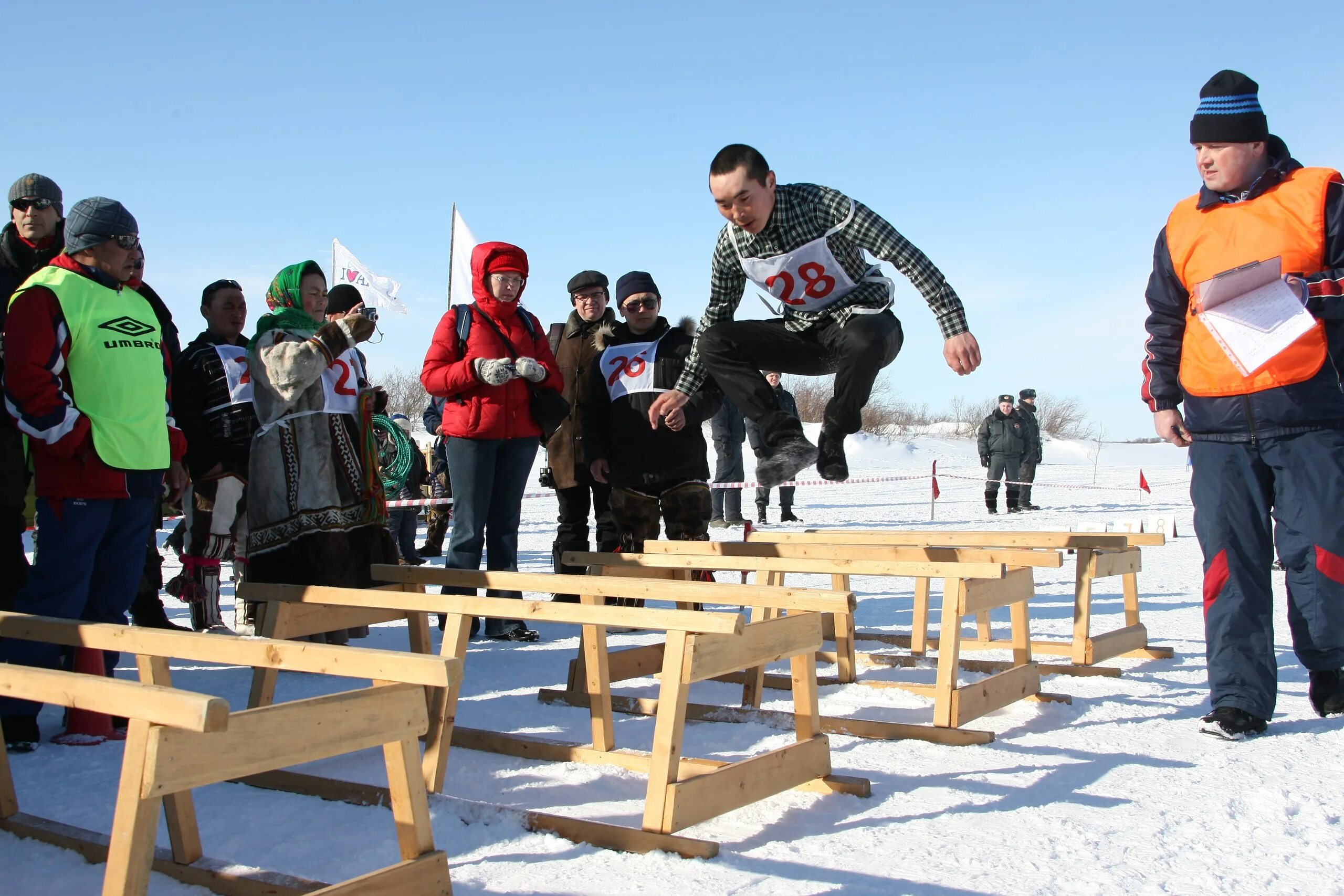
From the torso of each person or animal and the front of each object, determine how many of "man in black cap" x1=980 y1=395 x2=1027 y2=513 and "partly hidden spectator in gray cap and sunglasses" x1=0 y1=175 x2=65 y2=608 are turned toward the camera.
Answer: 2

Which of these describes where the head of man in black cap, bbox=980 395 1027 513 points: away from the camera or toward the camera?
toward the camera

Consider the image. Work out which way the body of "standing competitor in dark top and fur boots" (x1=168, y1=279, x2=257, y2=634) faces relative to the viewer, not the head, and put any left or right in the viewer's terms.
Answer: facing the viewer and to the right of the viewer

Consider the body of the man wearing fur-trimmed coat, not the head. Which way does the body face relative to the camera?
toward the camera

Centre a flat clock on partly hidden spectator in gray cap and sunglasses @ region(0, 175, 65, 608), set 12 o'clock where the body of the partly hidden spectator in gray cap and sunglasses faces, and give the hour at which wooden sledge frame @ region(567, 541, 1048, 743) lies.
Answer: The wooden sledge frame is roughly at 10 o'clock from the partly hidden spectator in gray cap and sunglasses.

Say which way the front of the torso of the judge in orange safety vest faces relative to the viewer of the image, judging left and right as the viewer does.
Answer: facing the viewer and to the left of the viewer

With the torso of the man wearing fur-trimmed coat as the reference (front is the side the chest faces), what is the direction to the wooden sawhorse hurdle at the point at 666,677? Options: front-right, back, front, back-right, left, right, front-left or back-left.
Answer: front

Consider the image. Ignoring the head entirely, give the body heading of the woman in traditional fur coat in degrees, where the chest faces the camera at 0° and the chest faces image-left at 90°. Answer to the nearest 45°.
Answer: approximately 315°

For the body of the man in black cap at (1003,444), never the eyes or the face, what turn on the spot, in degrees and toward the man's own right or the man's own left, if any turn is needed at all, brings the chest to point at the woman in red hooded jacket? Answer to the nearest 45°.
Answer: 0° — they already face them

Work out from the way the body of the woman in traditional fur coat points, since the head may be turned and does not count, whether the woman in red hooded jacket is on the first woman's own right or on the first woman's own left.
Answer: on the first woman's own left

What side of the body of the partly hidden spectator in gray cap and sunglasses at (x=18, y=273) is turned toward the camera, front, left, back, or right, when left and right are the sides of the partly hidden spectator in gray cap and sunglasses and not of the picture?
front

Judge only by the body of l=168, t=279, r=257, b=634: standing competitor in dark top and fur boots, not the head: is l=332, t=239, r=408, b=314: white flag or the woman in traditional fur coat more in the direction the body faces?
the woman in traditional fur coat

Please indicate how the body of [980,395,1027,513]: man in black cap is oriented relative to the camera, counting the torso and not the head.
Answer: toward the camera

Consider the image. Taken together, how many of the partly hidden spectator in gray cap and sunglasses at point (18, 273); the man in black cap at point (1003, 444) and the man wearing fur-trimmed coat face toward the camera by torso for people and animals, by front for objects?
3

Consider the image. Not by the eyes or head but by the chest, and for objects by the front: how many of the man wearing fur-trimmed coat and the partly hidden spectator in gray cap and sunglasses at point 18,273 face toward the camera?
2
